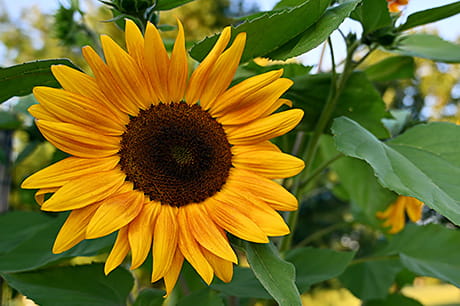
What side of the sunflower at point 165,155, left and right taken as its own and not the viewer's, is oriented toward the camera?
front
